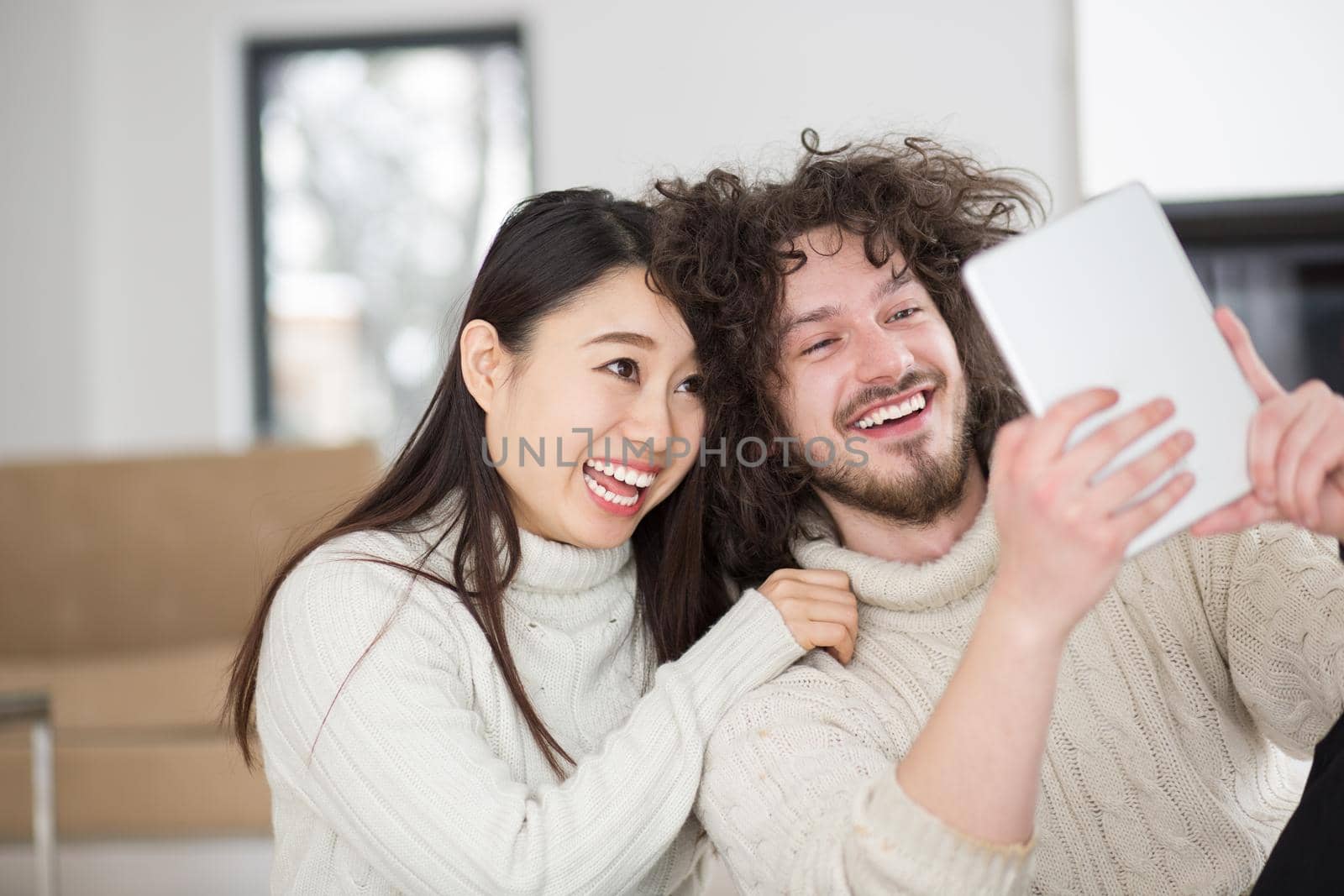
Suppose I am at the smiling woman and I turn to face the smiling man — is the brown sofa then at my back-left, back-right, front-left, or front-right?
back-left

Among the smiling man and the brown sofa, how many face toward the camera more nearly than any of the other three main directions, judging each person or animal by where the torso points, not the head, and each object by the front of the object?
2

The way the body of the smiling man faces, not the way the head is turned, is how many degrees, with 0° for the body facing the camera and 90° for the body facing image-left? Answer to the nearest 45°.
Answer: approximately 0°

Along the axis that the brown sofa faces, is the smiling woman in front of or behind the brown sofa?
in front
